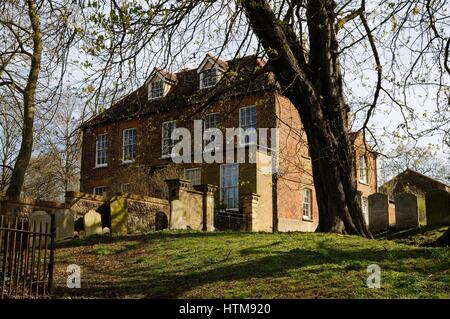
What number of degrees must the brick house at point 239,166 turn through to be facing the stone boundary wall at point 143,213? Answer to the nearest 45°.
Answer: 0° — it already faces it

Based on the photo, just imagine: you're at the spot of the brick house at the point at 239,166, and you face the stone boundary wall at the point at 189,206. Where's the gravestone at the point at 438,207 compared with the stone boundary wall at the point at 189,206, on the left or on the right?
left

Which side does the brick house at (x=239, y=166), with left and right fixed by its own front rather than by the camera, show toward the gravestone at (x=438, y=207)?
left

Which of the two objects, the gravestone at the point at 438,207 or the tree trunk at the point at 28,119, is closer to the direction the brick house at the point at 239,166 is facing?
the tree trunk

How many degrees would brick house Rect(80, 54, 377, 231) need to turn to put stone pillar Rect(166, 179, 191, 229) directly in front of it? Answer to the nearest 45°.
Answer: approximately 45° to its left

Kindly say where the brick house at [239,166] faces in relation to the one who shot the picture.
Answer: facing the viewer and to the left of the viewer

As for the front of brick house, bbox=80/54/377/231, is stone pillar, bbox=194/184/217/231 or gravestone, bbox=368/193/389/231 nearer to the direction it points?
the stone pillar

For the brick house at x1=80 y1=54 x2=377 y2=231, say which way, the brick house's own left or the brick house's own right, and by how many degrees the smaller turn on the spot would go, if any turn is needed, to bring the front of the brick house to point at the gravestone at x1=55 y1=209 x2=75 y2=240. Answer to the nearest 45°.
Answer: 0° — it already faces it

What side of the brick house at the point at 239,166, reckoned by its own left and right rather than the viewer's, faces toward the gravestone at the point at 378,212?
left

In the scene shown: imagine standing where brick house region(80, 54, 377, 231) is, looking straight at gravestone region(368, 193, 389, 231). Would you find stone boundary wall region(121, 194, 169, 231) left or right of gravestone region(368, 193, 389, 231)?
right

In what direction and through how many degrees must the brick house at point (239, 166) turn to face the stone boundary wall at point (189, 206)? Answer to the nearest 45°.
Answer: approximately 45° to its left

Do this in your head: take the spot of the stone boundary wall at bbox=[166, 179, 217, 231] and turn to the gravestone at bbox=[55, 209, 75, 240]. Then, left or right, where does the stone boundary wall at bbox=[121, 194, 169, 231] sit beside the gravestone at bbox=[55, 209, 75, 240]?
right
